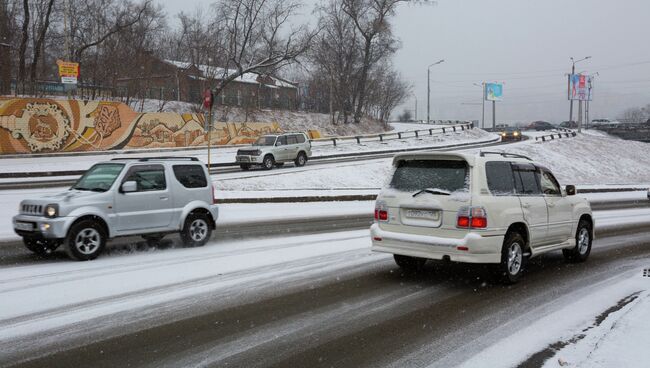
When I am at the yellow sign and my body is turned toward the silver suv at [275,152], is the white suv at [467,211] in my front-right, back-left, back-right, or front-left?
front-right

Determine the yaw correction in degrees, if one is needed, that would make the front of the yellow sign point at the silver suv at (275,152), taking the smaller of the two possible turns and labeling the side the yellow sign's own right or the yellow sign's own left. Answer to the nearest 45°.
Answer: approximately 45° to the yellow sign's own left

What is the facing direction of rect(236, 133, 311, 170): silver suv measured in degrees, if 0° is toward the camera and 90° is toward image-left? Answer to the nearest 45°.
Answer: approximately 45°

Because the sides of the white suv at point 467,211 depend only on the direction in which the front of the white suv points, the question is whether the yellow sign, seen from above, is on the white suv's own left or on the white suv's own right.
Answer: on the white suv's own left

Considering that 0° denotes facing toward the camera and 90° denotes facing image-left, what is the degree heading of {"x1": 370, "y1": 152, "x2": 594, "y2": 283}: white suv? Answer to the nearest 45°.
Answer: approximately 225°

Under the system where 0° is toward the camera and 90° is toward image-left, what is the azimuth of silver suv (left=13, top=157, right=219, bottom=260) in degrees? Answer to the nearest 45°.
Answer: approximately 45°

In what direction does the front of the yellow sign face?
toward the camera

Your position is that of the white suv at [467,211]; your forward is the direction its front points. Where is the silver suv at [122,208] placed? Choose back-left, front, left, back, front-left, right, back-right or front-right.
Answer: back-left

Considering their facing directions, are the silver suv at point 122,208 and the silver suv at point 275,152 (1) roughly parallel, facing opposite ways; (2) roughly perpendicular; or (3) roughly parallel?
roughly parallel

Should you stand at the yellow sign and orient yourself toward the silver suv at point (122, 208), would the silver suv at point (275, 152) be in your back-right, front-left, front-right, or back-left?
front-left

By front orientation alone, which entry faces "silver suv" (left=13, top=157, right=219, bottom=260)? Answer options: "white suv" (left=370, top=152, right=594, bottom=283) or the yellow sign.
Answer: the yellow sign

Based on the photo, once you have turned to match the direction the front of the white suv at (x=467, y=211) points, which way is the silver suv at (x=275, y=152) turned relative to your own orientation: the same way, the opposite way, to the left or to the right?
the opposite way

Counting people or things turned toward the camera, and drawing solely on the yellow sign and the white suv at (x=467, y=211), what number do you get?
1

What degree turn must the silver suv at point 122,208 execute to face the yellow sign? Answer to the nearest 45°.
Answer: approximately 135° to its right
